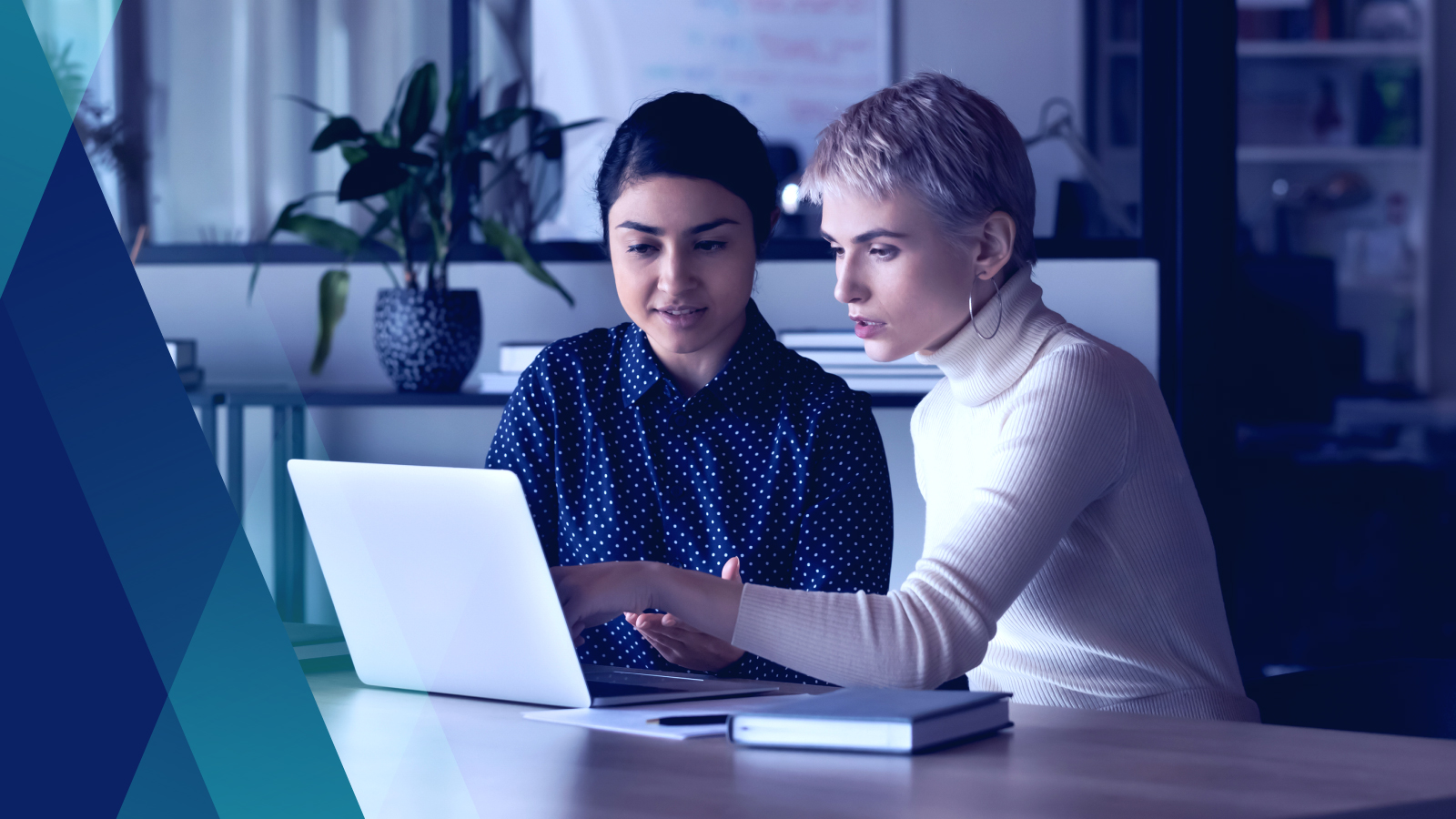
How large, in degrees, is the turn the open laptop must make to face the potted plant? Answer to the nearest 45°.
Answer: approximately 45° to its left

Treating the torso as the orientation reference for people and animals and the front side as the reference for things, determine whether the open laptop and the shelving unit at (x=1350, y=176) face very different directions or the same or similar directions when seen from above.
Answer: very different directions

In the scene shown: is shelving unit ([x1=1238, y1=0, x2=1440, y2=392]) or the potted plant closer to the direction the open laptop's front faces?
the shelving unit

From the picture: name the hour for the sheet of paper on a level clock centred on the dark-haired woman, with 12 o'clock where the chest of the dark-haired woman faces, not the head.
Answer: The sheet of paper is roughly at 12 o'clock from the dark-haired woman.

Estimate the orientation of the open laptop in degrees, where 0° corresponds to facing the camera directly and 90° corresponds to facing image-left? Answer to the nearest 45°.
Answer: approximately 225°

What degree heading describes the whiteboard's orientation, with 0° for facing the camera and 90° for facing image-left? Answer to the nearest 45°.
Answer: approximately 0°

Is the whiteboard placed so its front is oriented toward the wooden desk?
yes

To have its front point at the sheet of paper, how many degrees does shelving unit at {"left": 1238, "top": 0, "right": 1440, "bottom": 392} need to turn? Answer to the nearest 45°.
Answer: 0° — it already faces it

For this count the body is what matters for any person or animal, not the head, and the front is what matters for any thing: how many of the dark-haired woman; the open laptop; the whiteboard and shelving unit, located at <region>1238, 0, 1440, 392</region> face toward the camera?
3
